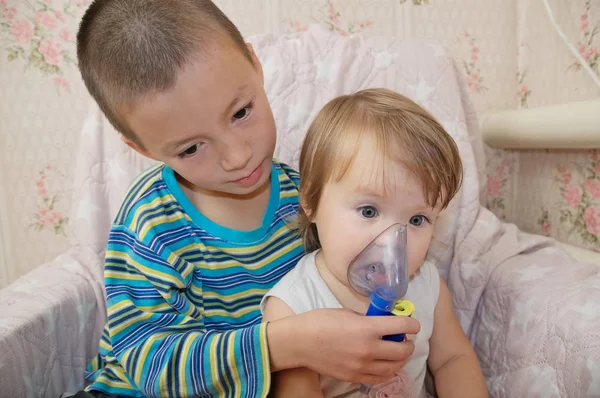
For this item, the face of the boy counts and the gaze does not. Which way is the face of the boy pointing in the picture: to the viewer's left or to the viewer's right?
to the viewer's right

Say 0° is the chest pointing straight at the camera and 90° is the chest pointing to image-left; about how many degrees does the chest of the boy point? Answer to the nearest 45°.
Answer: approximately 315°
